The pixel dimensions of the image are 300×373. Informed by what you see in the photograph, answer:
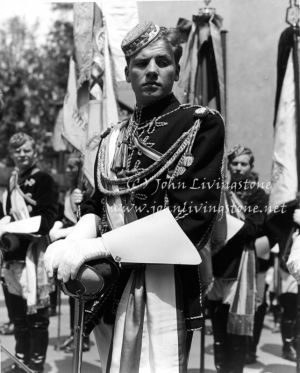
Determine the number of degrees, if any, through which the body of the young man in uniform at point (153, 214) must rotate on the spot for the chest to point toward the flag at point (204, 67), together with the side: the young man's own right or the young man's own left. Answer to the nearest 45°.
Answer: approximately 135° to the young man's own right

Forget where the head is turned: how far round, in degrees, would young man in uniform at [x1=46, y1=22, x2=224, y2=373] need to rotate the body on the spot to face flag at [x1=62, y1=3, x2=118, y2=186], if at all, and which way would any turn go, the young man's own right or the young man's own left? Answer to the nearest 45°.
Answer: approximately 135° to the young man's own right

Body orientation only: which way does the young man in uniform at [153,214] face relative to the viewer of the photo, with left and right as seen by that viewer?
facing the viewer and to the left of the viewer

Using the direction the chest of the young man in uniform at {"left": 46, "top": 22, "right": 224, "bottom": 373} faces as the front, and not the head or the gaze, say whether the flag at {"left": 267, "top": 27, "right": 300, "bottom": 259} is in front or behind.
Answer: behind

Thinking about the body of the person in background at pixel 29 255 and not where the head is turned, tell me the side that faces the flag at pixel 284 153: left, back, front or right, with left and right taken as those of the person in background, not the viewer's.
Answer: left

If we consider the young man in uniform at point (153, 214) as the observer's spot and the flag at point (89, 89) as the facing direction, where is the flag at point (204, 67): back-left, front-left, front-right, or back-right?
front-right

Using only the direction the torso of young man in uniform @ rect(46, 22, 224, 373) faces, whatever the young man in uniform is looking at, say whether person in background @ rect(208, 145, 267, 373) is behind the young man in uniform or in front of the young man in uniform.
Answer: behind

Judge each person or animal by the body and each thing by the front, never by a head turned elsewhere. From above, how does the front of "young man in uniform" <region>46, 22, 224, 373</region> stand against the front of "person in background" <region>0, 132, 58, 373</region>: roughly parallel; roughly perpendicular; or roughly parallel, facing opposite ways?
roughly parallel

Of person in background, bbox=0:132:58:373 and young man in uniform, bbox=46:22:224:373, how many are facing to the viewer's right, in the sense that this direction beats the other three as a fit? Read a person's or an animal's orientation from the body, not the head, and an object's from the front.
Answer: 0

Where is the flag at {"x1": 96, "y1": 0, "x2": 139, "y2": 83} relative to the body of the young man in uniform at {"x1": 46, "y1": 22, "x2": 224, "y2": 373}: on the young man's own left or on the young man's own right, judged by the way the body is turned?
on the young man's own right
